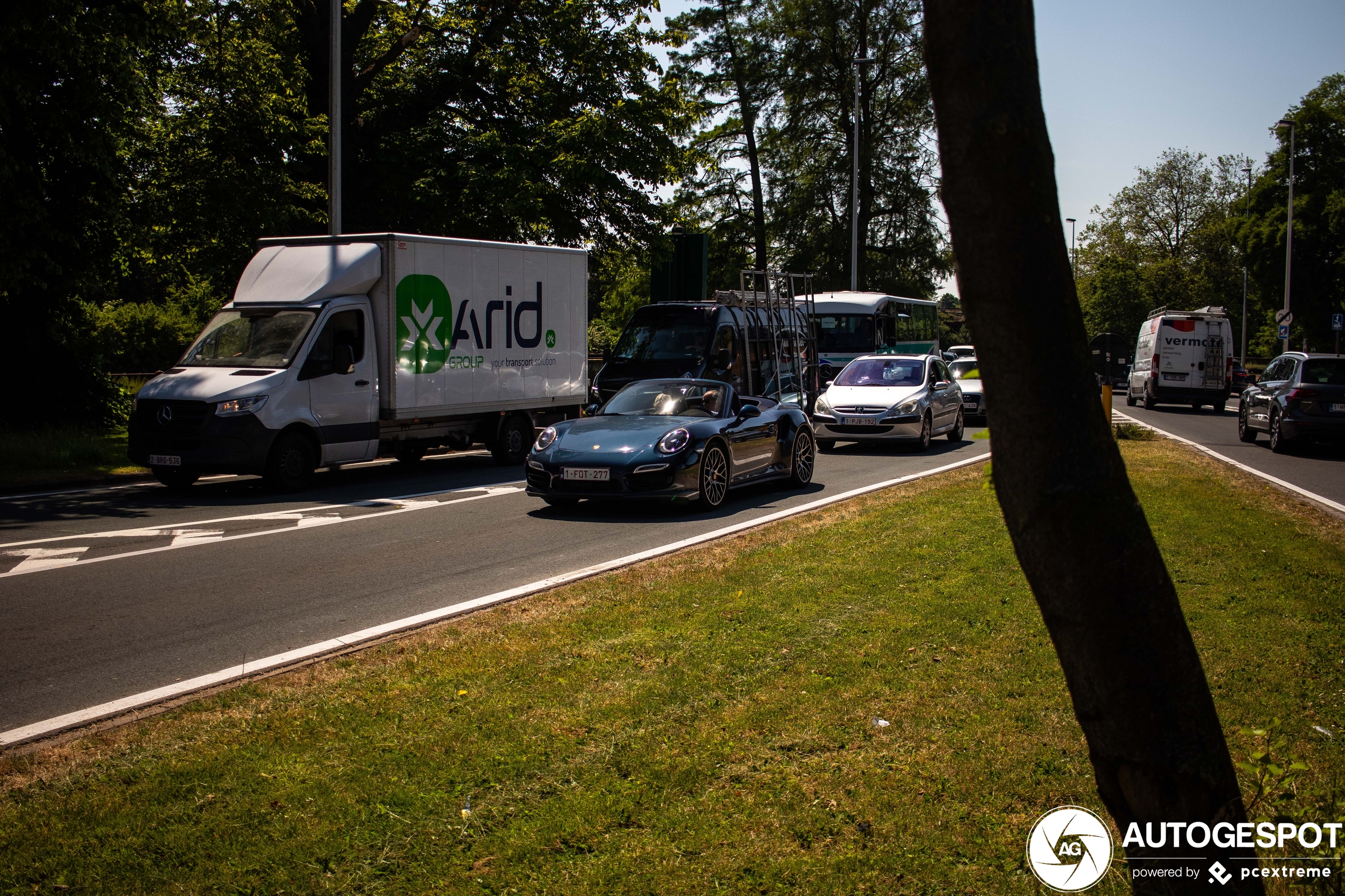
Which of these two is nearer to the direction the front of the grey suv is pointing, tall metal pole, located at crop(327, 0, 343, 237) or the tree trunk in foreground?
the tall metal pole

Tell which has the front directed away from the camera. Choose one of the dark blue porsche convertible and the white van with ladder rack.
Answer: the white van with ladder rack

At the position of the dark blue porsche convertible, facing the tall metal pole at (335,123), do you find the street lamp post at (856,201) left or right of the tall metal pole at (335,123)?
right

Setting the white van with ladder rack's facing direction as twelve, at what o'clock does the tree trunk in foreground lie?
The tree trunk in foreground is roughly at 6 o'clock from the white van with ladder rack.

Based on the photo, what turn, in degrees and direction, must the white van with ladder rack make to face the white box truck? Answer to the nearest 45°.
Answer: approximately 180°

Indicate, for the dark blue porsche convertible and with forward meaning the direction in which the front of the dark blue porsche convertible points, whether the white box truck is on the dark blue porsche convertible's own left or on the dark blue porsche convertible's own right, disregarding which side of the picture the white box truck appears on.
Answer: on the dark blue porsche convertible's own right

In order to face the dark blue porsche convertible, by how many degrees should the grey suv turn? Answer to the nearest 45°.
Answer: approximately 90° to its left

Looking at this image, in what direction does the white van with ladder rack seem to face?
away from the camera

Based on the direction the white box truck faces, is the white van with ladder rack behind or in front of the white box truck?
behind

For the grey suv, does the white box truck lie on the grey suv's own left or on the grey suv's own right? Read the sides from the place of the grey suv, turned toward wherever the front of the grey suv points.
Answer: on the grey suv's own left

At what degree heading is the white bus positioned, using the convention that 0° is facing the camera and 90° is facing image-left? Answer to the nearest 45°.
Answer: approximately 45°

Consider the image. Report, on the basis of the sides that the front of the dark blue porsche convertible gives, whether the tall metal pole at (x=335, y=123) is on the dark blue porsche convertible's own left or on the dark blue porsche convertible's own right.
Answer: on the dark blue porsche convertible's own right
